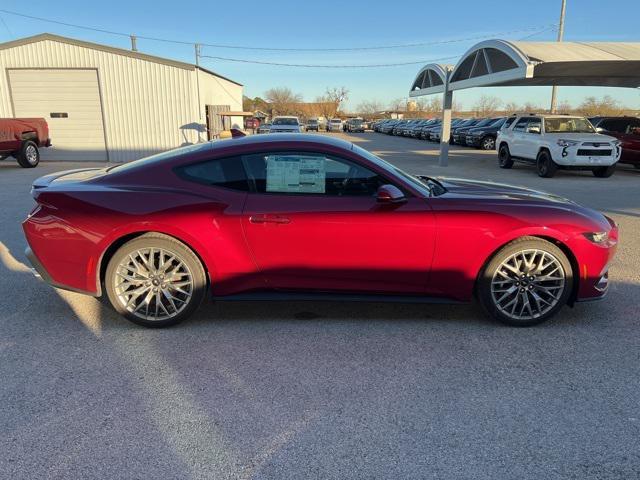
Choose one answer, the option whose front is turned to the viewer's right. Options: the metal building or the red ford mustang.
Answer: the red ford mustang

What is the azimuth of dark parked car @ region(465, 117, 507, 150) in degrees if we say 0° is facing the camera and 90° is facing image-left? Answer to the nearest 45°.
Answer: approximately 45°

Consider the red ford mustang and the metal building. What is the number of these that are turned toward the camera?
1

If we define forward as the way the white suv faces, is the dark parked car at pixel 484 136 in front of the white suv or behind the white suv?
behind

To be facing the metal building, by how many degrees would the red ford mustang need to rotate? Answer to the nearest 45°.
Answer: approximately 135° to its left

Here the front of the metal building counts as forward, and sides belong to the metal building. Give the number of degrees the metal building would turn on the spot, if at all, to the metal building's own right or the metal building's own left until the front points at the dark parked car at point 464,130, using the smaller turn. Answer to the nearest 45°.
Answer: approximately 90° to the metal building's own left

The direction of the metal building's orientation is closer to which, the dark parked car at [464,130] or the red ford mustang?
the red ford mustang

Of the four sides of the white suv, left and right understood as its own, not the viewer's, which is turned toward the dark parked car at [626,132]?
left

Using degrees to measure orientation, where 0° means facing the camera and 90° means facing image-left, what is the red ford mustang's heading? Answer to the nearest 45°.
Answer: approximately 270°

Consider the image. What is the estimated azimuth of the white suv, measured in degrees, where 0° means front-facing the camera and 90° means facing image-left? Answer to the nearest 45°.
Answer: approximately 315°
